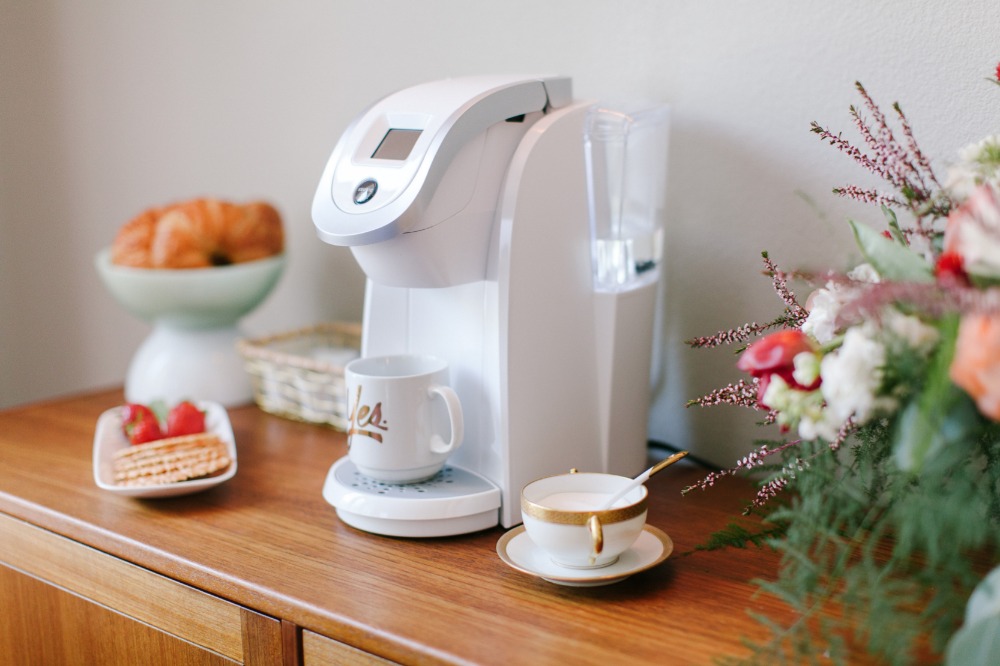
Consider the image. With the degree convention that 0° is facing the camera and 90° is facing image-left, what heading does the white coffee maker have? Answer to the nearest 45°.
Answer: approximately 45°

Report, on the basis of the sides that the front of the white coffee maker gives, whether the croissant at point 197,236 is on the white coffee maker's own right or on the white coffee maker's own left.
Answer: on the white coffee maker's own right
